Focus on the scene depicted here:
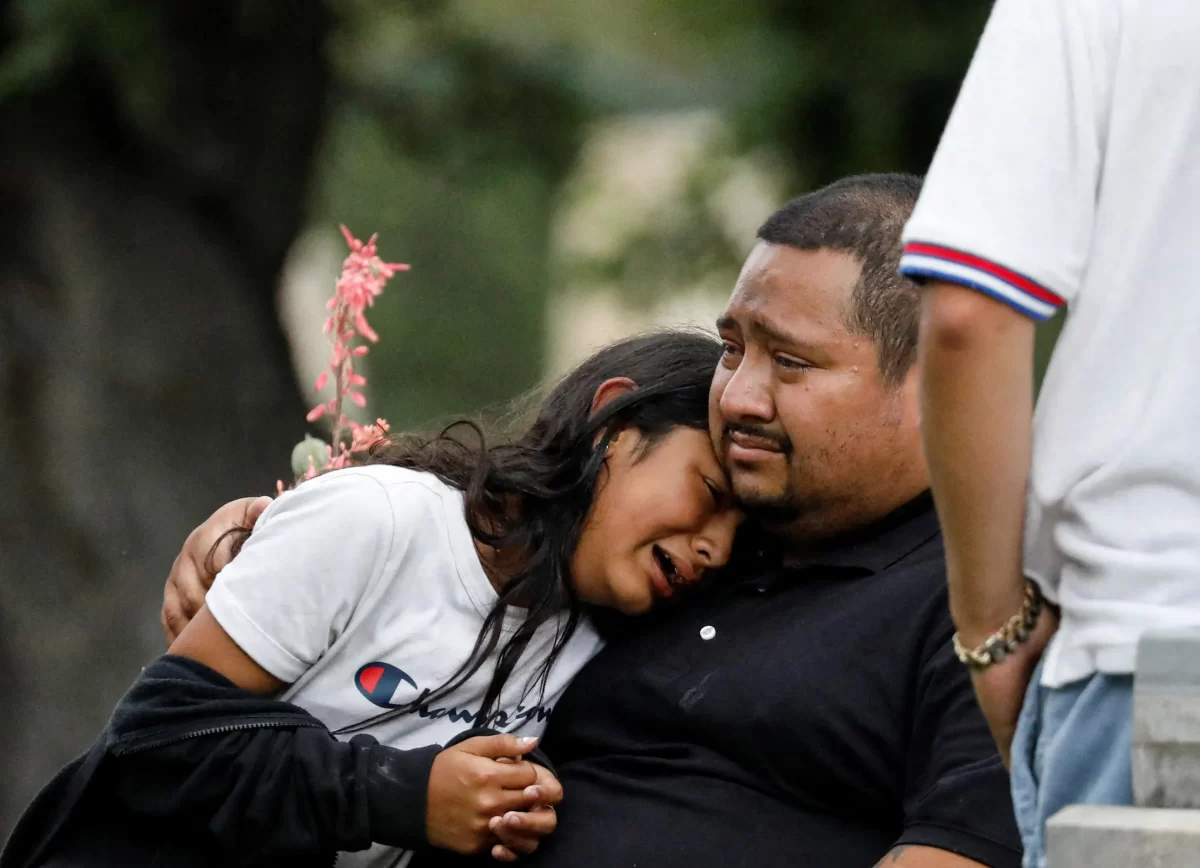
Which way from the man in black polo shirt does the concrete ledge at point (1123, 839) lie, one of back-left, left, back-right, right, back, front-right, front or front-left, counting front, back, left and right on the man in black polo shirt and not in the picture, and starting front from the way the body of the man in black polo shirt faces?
front-left

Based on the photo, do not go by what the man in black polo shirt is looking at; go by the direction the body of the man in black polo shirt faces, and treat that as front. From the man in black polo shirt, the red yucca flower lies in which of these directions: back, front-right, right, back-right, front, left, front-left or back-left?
right

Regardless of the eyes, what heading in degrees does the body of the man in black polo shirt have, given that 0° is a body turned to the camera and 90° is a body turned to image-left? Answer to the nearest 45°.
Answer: approximately 45°

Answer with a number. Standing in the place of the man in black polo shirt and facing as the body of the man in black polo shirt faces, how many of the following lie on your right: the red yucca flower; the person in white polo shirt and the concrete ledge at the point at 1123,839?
1

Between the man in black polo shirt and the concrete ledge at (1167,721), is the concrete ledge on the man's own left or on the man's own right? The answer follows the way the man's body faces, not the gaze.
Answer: on the man's own left

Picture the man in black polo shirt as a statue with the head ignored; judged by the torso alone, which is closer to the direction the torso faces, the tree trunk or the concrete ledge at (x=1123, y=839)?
the concrete ledge

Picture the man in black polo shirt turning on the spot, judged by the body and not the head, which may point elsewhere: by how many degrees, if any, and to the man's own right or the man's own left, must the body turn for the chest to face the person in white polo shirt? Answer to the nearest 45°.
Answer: approximately 45° to the man's own left

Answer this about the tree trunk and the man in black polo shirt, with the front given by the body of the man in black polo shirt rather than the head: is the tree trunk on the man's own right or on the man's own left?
on the man's own right

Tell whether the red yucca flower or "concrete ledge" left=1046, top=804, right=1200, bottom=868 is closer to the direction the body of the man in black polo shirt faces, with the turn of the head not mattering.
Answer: the concrete ledge

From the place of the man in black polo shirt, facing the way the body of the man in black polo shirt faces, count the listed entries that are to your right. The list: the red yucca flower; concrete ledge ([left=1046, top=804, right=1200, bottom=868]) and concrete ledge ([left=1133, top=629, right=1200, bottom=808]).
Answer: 1

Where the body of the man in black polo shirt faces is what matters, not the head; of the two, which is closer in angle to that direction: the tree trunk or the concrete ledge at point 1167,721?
the concrete ledge
